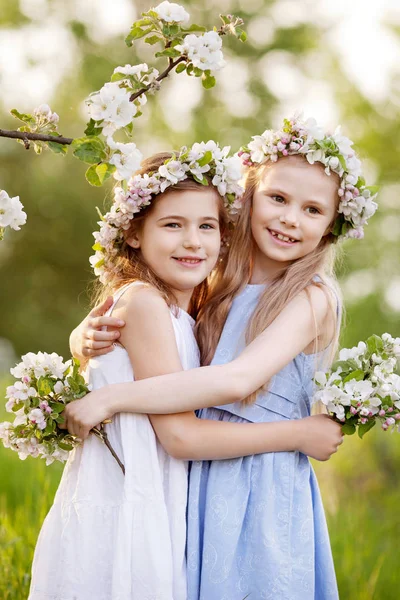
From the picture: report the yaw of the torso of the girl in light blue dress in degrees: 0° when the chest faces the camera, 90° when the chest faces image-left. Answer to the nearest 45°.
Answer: approximately 45°

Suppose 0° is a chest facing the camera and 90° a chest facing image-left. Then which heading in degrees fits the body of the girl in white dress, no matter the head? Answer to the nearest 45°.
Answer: approximately 270°
